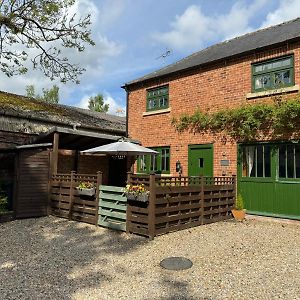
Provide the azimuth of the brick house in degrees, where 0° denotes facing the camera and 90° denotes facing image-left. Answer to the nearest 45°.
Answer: approximately 45°

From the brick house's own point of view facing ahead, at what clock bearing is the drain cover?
The drain cover is roughly at 11 o'clock from the brick house.

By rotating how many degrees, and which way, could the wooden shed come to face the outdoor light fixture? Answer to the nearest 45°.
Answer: approximately 45° to its left

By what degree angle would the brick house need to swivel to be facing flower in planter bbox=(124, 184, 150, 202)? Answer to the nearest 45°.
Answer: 0° — it already faces it

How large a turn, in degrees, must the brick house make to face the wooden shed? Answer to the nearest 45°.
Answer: approximately 45° to its right

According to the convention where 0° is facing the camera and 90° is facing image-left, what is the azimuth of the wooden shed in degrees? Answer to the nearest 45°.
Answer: approximately 315°
